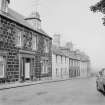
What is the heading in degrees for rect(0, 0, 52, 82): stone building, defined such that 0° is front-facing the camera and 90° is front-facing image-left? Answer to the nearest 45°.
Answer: approximately 315°

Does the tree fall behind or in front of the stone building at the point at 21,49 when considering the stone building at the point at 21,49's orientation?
in front
